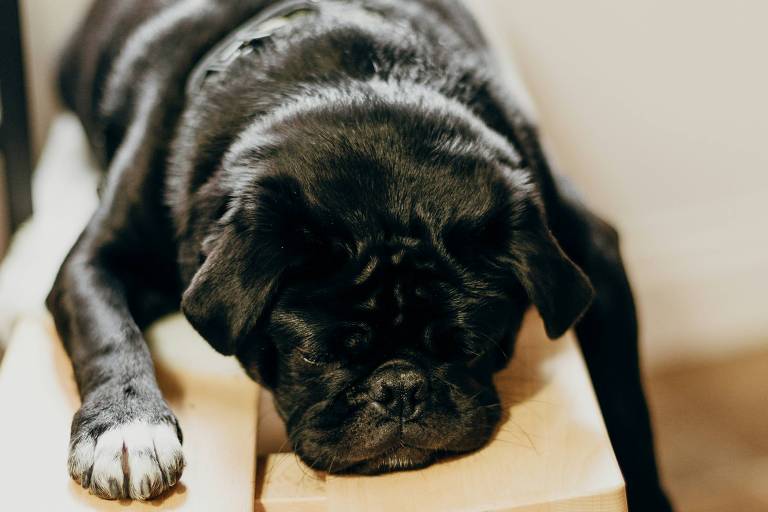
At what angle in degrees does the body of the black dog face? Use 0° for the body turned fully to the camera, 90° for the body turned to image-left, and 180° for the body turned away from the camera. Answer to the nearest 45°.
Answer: approximately 0°
